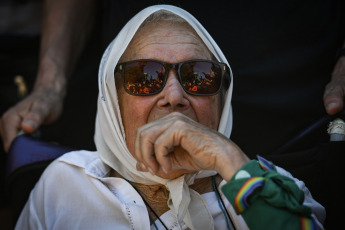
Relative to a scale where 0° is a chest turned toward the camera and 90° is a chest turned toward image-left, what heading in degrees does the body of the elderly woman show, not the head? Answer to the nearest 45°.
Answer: approximately 0°
